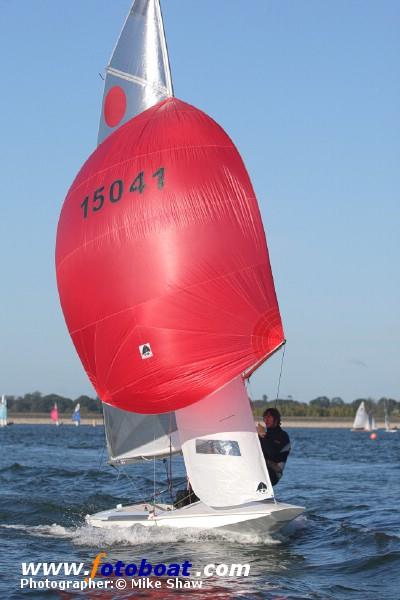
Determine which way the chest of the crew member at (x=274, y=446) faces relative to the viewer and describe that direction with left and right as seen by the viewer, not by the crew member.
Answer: facing the viewer and to the left of the viewer
